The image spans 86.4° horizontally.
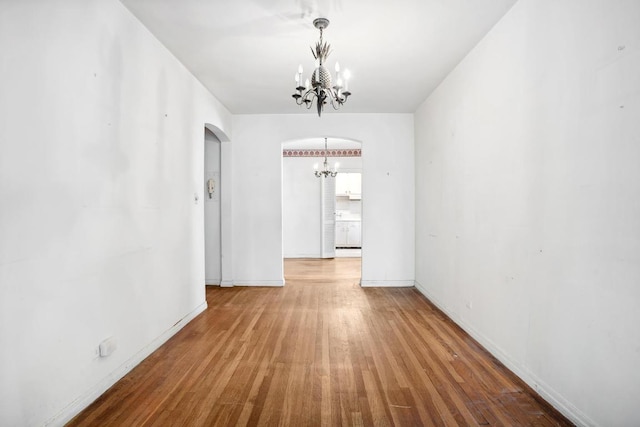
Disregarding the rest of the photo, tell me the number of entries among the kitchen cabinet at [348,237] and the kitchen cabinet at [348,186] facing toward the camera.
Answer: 2

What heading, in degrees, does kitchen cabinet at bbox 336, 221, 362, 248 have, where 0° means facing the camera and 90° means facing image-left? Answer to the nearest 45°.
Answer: approximately 0°
